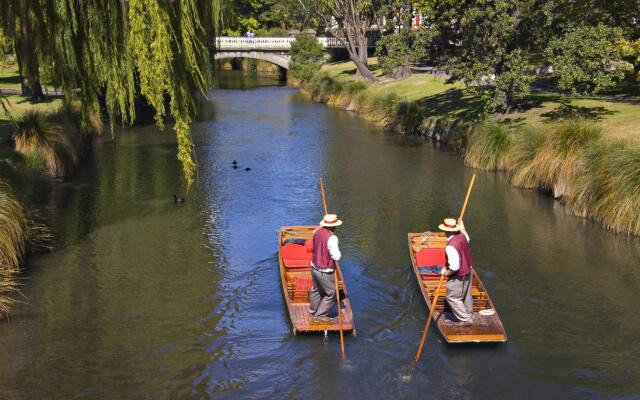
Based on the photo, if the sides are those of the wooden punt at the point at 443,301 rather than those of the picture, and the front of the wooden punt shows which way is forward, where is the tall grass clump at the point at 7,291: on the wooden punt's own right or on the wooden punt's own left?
on the wooden punt's own left

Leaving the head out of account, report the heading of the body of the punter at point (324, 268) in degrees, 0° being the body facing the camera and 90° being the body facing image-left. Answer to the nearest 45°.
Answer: approximately 225°

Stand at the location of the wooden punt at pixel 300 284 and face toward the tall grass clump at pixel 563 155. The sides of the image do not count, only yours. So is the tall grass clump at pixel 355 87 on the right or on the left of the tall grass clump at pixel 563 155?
left

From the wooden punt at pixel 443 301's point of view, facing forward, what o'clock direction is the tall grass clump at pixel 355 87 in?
The tall grass clump is roughly at 1 o'clock from the wooden punt.

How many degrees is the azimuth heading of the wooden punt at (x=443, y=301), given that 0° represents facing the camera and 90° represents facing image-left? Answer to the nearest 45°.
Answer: approximately 135°

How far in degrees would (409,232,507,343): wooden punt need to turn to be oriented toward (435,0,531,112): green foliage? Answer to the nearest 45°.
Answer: approximately 45° to its right

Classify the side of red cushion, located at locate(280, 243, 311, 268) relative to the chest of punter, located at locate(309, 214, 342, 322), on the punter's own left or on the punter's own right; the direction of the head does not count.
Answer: on the punter's own left

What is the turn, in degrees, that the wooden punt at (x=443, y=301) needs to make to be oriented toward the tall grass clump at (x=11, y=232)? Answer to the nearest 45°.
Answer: approximately 45° to its left
